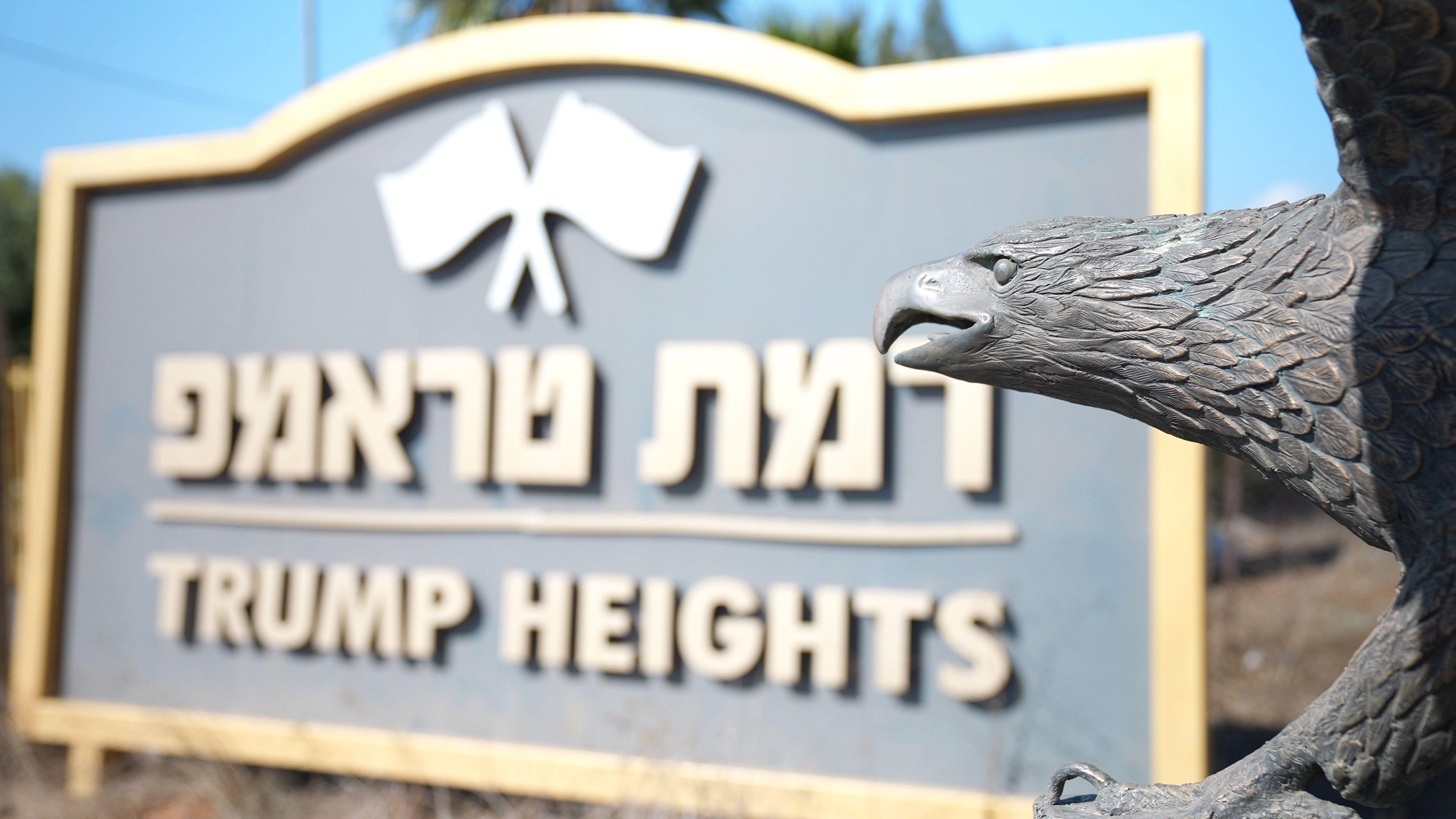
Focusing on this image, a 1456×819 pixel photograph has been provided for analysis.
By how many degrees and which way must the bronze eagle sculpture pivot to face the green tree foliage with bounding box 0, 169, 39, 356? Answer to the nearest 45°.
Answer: approximately 45° to its right

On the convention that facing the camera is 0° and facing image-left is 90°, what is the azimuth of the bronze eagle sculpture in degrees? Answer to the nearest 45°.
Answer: approximately 90°

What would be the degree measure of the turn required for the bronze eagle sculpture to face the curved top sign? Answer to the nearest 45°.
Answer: approximately 45° to its right

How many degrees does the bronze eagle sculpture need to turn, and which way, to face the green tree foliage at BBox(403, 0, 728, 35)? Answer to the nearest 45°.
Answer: approximately 45° to its right

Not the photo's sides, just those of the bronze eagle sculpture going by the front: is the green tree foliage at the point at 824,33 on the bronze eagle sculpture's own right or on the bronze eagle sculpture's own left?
on the bronze eagle sculpture's own right
